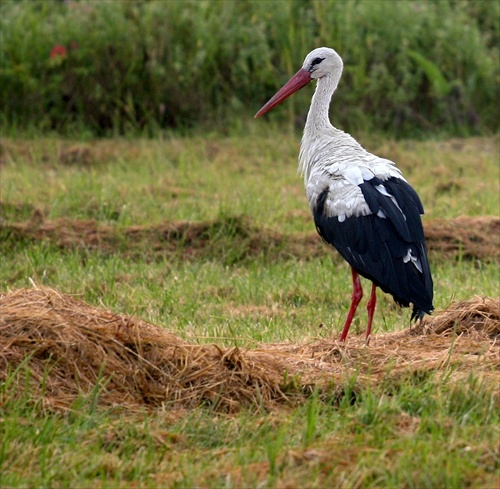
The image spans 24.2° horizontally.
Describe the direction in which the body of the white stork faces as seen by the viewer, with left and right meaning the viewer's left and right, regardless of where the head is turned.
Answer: facing away from the viewer and to the left of the viewer
